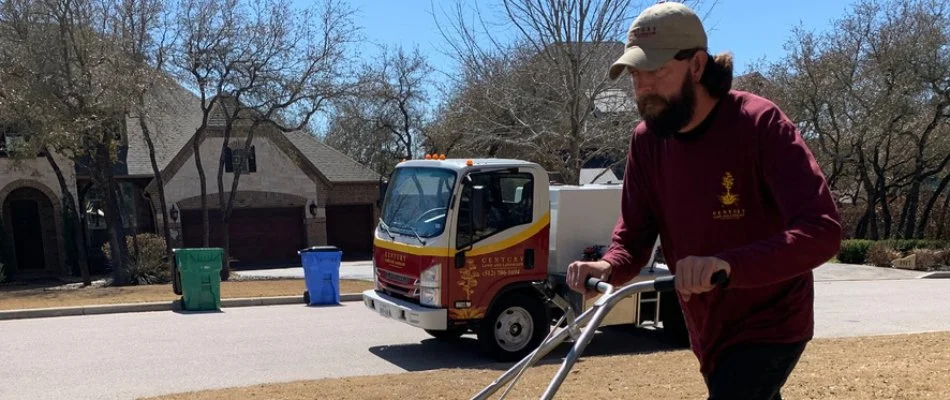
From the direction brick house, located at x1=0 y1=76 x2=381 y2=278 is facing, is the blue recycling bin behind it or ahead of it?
ahead

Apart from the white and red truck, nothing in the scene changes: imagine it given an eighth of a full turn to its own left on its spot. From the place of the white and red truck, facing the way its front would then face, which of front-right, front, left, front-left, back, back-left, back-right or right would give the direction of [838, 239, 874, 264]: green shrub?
back-left

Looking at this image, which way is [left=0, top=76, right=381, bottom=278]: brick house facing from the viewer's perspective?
toward the camera

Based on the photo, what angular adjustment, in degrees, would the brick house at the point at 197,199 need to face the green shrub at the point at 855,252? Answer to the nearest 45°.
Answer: approximately 45° to its left

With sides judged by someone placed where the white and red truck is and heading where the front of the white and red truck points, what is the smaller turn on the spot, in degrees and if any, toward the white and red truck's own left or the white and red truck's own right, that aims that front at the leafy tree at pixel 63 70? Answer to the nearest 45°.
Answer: approximately 90° to the white and red truck's own right

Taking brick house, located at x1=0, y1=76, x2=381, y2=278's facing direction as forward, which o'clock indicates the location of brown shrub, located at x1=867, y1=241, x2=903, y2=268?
The brown shrub is roughly at 10 o'clock from the brick house.

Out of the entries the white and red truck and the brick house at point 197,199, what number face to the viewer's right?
0

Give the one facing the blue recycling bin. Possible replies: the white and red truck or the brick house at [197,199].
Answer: the brick house

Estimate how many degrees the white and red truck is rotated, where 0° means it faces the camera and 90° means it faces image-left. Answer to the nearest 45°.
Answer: approximately 45°

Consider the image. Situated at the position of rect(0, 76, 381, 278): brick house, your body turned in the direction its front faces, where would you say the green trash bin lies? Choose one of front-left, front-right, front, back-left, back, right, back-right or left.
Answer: front

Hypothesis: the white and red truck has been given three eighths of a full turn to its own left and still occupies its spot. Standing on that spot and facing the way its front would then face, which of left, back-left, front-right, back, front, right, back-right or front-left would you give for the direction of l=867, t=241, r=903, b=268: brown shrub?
front-left

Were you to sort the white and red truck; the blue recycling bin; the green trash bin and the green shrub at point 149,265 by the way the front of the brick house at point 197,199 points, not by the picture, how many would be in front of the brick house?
4

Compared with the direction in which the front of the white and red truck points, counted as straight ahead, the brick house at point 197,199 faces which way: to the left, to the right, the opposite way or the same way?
to the left
